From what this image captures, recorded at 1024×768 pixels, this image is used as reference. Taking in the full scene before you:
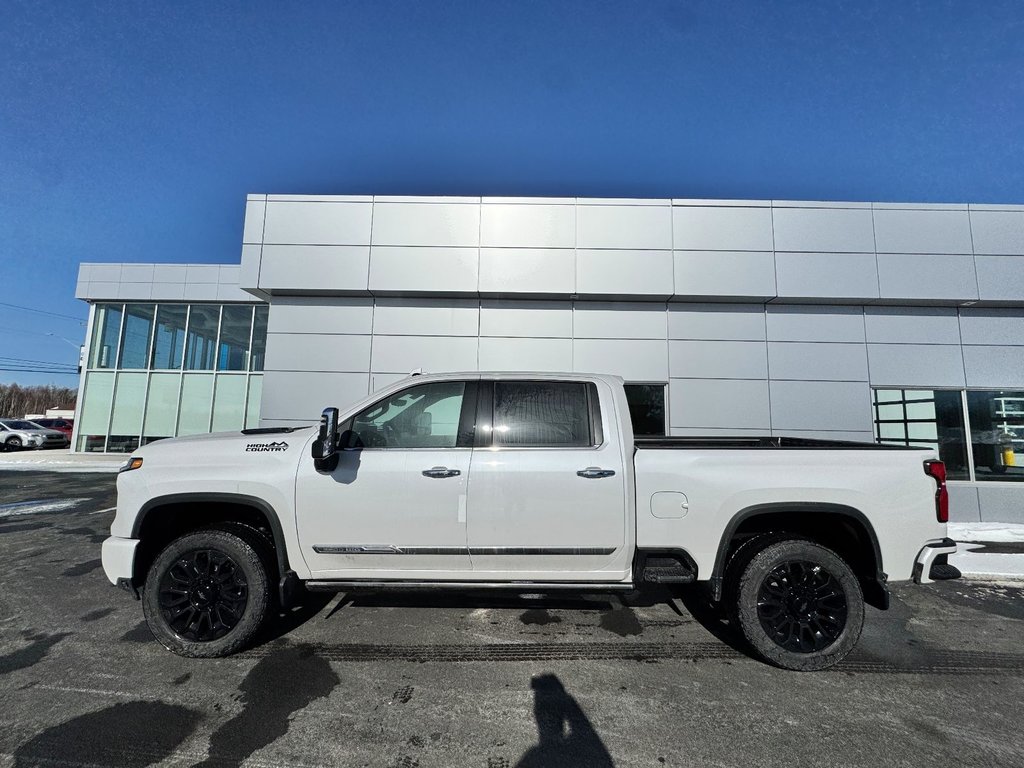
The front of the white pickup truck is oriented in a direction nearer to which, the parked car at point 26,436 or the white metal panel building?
the parked car

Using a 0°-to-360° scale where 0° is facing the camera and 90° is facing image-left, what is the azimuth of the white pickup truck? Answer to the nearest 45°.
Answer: approximately 90°
